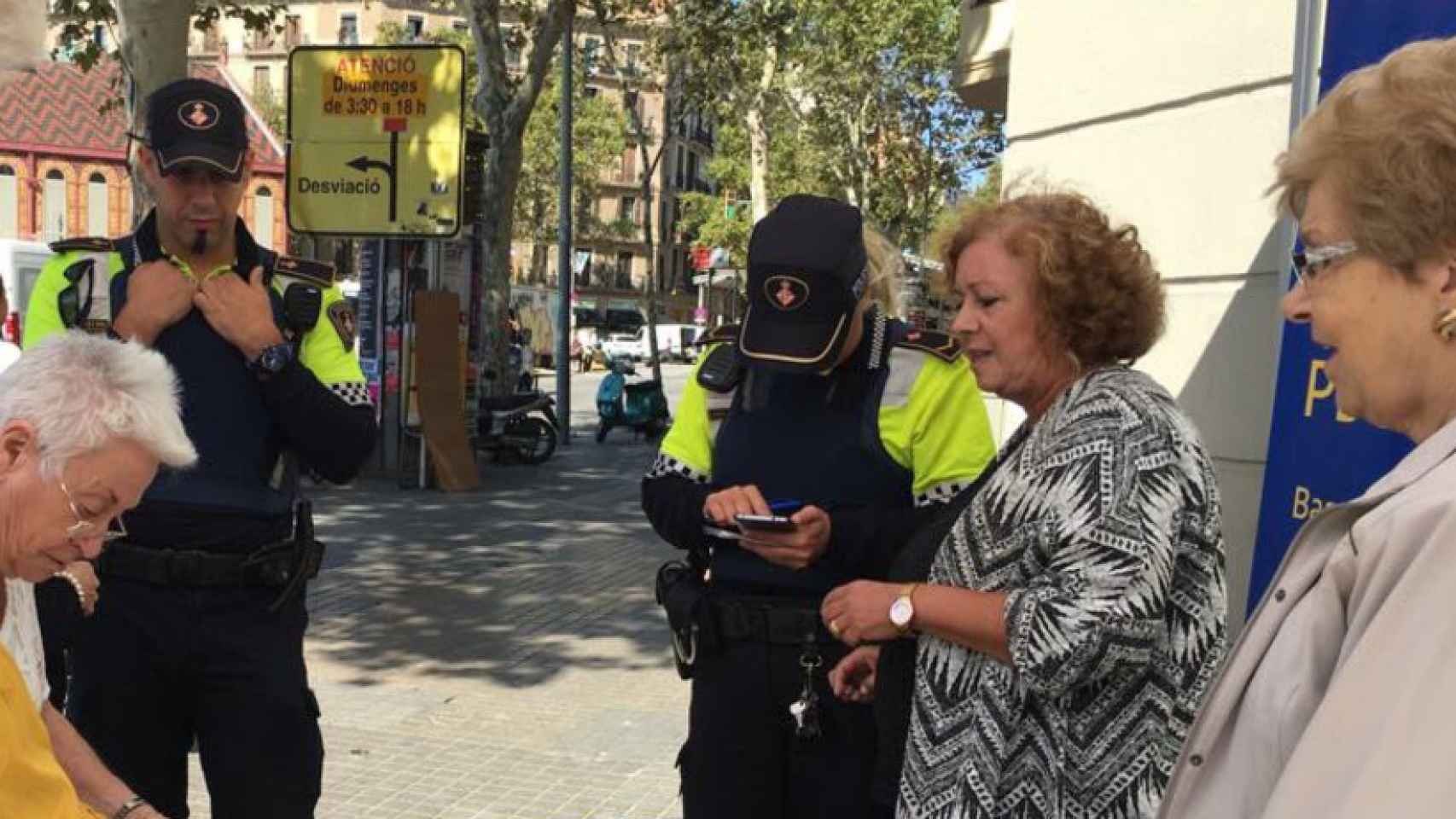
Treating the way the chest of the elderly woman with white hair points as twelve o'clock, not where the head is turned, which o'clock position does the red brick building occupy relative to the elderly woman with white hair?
The red brick building is roughly at 9 o'clock from the elderly woman with white hair.

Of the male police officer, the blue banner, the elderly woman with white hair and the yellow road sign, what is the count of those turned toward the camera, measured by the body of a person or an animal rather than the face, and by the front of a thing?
3

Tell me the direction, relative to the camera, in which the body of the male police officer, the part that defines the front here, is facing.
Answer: toward the camera

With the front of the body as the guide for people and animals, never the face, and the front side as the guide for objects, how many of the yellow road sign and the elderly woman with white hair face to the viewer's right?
1

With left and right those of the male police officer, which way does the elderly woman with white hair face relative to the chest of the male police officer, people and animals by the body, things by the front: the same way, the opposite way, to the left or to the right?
to the left

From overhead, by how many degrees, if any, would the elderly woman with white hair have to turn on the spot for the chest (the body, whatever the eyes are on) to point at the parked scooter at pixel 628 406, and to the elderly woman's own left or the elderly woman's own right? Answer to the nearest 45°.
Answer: approximately 45° to the elderly woman's own left

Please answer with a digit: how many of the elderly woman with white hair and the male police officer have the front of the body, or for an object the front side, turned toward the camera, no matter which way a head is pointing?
1

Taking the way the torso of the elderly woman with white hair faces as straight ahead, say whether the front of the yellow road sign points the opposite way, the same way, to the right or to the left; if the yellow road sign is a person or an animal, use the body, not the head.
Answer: to the right

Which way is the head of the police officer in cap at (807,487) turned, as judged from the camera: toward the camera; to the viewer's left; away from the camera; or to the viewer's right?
toward the camera

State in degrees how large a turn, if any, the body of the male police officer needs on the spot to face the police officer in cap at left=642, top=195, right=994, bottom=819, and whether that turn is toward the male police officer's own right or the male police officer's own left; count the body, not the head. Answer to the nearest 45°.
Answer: approximately 45° to the male police officer's own left

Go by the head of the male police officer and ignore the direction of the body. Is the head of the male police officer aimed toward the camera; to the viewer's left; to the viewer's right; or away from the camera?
toward the camera

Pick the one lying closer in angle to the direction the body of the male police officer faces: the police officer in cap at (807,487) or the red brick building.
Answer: the police officer in cap

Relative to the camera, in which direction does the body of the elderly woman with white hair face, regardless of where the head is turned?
to the viewer's right

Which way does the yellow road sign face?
toward the camera

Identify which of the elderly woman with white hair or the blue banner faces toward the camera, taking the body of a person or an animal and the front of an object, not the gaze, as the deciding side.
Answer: the blue banner
